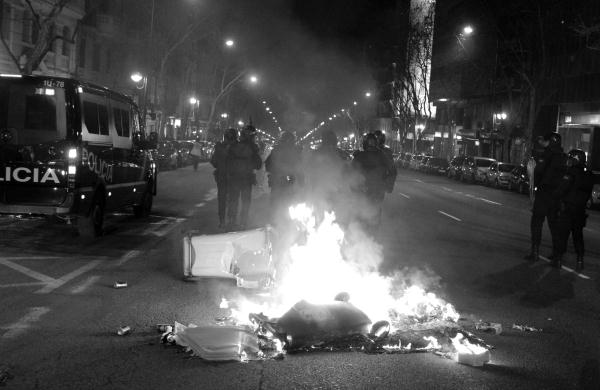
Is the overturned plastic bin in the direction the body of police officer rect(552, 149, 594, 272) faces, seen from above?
yes

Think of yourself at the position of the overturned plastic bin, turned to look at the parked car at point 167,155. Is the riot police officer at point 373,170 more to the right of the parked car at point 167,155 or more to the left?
right
